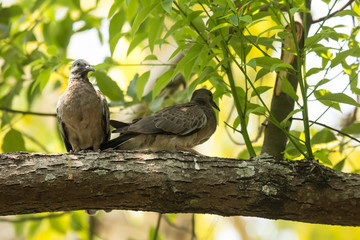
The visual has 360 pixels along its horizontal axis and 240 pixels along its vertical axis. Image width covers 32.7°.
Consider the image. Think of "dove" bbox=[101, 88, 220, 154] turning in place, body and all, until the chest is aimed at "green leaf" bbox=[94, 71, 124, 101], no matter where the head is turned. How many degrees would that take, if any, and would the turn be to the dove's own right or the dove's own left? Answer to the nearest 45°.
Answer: approximately 180°

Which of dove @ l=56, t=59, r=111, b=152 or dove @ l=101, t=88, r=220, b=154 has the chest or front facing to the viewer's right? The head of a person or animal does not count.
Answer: dove @ l=101, t=88, r=220, b=154

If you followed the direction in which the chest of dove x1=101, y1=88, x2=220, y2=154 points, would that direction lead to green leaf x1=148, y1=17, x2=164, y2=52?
no

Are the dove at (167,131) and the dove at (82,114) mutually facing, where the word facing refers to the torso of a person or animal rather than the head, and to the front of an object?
no

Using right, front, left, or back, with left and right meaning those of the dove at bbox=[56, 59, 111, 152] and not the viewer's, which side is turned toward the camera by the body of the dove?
front

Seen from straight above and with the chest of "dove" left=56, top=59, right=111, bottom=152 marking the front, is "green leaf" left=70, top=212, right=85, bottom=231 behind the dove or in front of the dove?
behind

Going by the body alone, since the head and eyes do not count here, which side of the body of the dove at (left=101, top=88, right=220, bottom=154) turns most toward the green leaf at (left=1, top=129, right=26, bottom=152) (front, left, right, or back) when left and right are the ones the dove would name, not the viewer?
back

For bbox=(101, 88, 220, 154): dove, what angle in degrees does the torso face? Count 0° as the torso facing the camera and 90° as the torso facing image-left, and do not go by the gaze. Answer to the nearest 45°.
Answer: approximately 270°

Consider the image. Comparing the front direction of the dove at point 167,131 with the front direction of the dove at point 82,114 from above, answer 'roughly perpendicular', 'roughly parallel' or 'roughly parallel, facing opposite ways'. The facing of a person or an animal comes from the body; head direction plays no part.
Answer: roughly perpendicular
